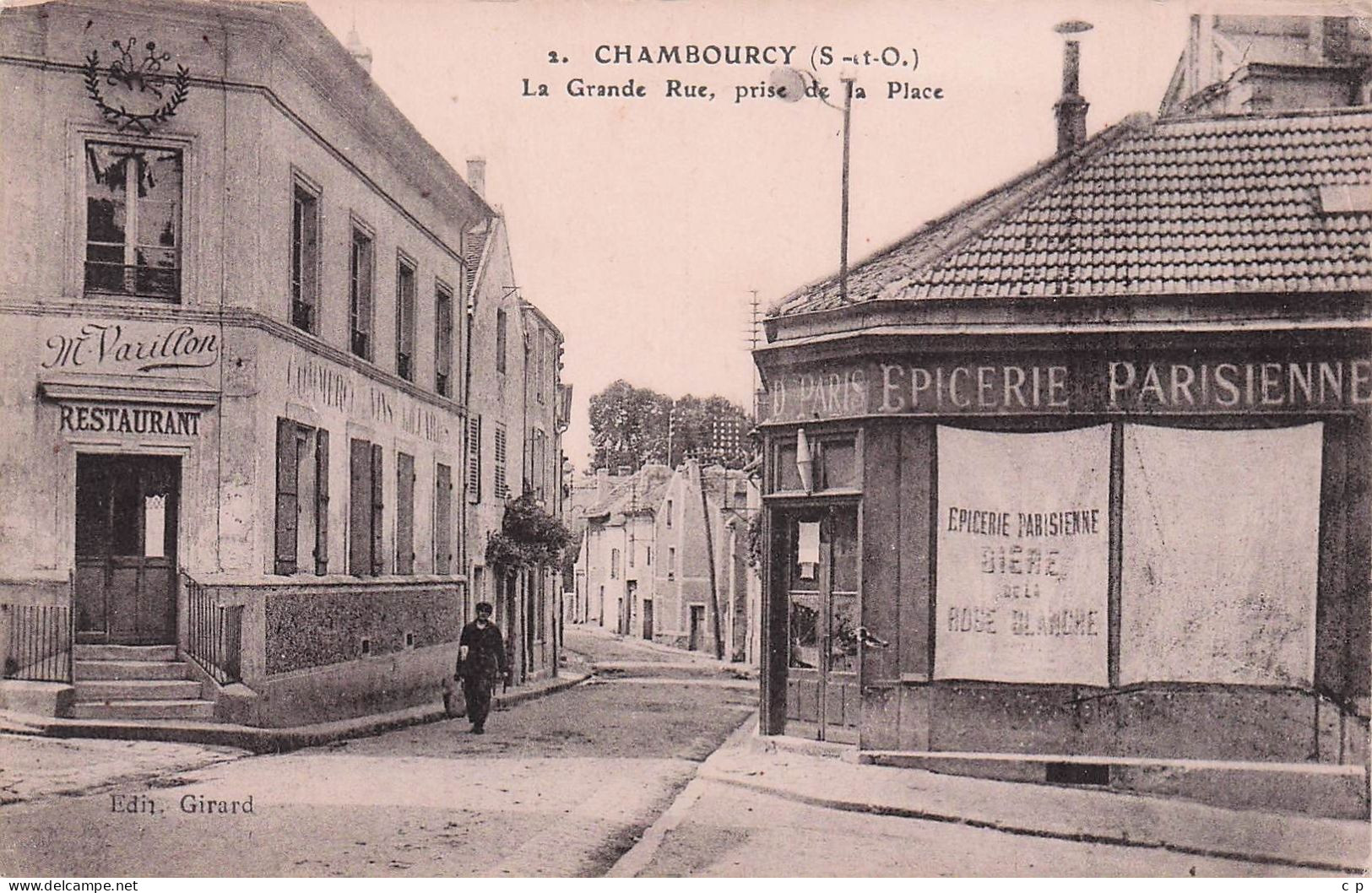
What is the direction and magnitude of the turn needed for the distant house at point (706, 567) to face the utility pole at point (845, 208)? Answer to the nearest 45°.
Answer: approximately 45° to its left

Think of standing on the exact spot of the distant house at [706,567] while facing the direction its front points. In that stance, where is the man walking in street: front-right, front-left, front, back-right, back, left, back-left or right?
front-left

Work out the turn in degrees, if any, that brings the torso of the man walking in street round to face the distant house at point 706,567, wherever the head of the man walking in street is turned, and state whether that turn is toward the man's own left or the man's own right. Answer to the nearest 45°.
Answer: approximately 180°

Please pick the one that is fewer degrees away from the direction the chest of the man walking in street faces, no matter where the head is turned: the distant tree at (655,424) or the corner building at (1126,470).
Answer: the corner building

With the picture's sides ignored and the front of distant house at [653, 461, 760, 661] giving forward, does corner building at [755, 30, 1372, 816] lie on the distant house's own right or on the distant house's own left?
on the distant house's own left

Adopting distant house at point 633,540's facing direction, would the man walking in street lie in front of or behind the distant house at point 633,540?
in front

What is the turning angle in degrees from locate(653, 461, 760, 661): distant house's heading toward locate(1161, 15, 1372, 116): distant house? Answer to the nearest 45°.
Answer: approximately 45° to its left

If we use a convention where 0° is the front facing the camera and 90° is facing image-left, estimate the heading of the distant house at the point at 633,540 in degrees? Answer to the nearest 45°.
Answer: approximately 45°

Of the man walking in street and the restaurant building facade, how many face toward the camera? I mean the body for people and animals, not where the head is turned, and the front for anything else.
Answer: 2

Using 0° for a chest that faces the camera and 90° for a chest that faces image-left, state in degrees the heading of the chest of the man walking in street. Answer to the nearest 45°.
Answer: approximately 0°
